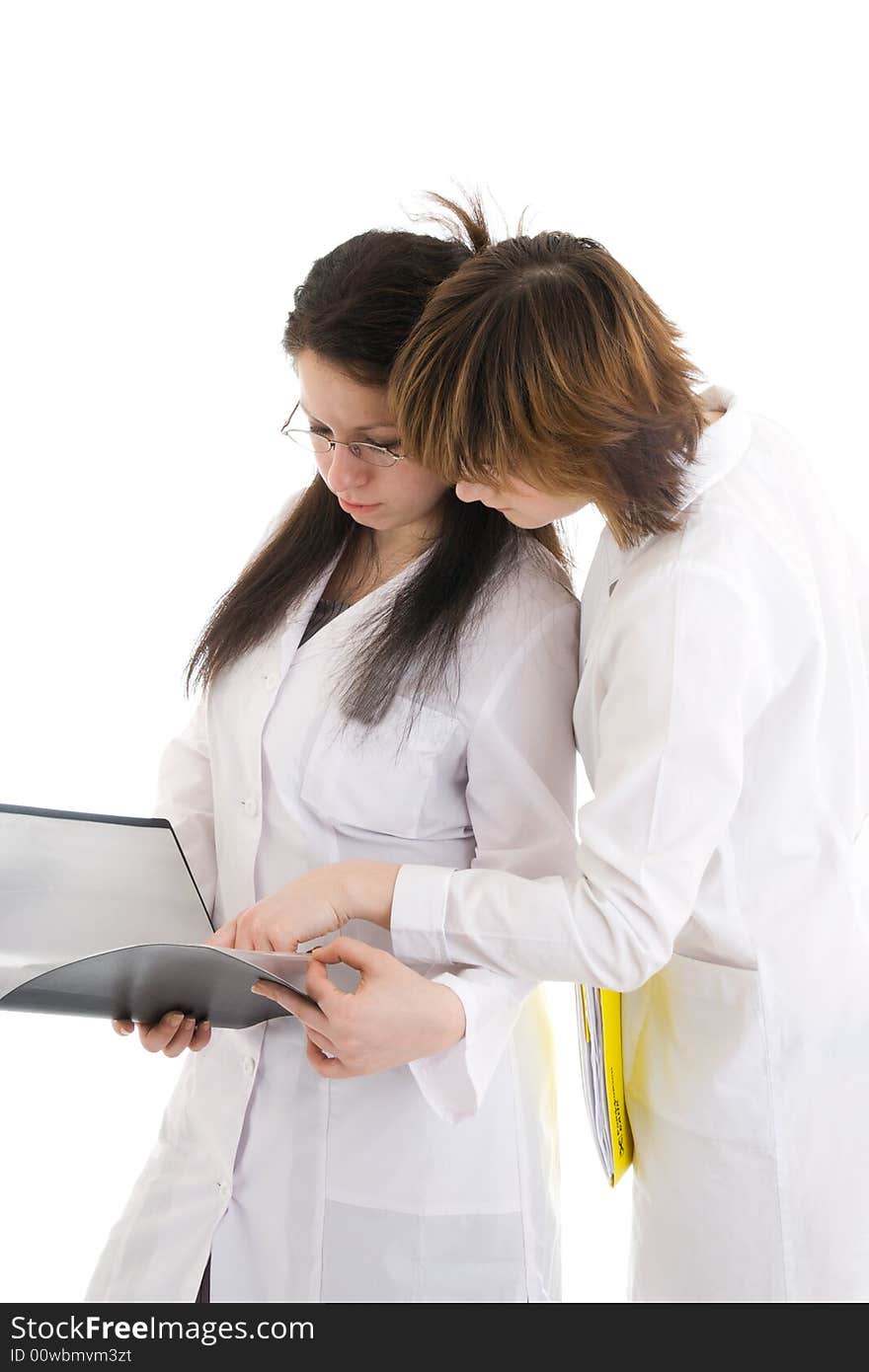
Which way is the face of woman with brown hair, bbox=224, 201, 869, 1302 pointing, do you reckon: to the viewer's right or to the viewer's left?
to the viewer's left

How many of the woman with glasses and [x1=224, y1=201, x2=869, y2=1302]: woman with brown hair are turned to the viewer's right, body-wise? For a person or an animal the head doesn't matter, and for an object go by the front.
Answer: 0

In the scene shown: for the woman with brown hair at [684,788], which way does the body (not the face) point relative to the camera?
to the viewer's left

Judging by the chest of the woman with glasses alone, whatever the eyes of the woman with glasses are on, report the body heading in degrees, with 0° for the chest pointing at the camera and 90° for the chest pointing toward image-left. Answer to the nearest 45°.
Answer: approximately 45°

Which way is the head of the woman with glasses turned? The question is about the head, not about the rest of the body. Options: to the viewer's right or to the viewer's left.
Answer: to the viewer's left
